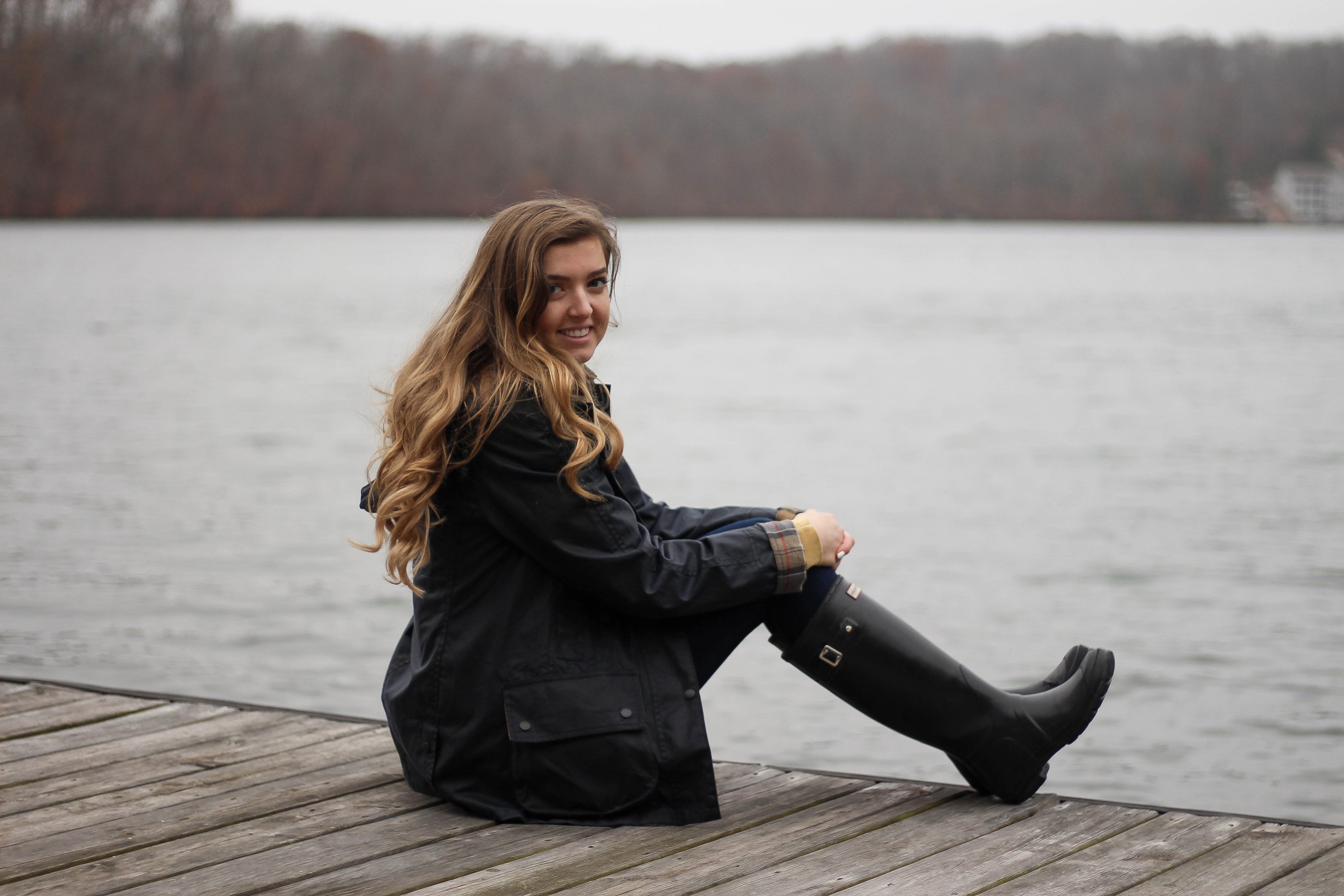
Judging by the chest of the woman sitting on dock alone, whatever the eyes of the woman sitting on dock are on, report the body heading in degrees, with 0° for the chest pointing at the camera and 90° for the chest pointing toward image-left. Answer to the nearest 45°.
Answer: approximately 270°
